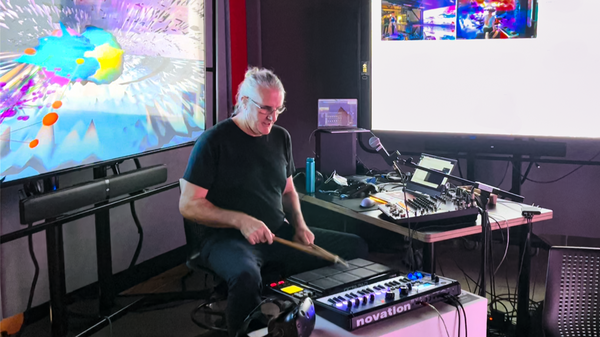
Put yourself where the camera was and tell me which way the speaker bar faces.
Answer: facing the viewer and to the right of the viewer

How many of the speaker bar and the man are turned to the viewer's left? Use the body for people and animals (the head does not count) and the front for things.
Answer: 0

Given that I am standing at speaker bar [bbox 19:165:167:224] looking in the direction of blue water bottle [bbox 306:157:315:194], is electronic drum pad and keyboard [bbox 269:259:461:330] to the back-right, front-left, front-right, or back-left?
front-right

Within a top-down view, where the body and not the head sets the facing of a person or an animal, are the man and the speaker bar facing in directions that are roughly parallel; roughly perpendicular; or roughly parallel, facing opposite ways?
roughly parallel

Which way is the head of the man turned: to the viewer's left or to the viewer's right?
to the viewer's right

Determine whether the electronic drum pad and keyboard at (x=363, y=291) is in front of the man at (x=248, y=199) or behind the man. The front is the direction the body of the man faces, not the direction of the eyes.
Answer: in front

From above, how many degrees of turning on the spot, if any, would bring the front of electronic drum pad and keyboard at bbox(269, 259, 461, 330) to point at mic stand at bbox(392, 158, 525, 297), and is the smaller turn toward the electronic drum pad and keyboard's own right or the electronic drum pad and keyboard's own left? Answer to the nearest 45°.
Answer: approximately 90° to the electronic drum pad and keyboard's own right

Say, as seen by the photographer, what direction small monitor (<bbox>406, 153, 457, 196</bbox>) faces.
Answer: facing the viewer and to the left of the viewer

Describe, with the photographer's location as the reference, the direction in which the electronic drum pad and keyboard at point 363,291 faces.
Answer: facing away from the viewer and to the left of the viewer

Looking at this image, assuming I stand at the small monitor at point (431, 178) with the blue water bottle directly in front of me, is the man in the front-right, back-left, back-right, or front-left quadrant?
front-left
